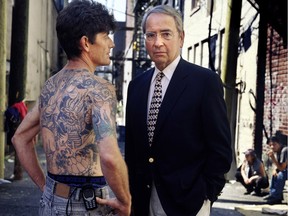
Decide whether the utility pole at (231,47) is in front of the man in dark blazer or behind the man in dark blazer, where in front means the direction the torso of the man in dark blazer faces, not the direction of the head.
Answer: behind

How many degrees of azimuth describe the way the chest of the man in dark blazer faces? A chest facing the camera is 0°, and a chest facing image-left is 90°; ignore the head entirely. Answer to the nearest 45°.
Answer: approximately 45°

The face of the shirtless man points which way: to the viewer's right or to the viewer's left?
to the viewer's right

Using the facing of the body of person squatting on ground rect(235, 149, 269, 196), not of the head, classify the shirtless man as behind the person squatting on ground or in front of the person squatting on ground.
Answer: in front

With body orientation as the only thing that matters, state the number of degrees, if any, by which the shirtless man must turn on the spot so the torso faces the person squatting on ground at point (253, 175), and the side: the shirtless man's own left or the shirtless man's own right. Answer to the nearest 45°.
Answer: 0° — they already face them

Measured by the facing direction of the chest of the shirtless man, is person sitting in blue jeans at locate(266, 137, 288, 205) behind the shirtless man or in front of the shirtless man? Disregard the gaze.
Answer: in front

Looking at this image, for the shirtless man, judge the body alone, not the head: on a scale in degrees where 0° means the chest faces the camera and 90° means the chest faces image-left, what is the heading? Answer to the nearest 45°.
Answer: approximately 225°

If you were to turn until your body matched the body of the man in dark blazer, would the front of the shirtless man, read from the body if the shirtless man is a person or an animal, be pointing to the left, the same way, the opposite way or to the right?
the opposite way

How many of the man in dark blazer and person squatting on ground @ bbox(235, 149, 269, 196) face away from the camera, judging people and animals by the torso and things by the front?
0

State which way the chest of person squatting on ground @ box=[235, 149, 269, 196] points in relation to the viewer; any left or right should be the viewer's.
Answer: facing the viewer and to the left of the viewer
